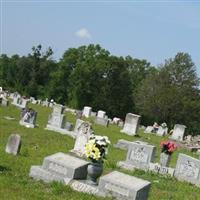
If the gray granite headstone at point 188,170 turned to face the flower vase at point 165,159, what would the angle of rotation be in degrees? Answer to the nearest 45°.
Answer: approximately 90° to its right

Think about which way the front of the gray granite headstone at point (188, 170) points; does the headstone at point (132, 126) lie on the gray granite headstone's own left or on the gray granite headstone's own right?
on the gray granite headstone's own right

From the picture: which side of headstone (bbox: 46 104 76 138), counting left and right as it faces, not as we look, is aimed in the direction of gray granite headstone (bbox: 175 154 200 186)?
left

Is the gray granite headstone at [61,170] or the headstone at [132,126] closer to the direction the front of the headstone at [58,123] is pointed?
the gray granite headstone
